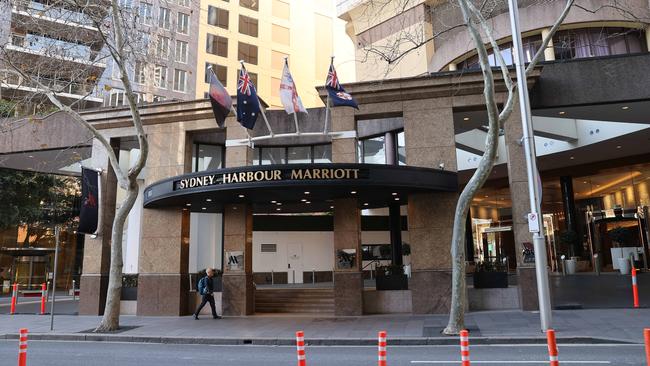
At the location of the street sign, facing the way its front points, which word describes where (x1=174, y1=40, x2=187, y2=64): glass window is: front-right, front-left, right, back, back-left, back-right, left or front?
back-right

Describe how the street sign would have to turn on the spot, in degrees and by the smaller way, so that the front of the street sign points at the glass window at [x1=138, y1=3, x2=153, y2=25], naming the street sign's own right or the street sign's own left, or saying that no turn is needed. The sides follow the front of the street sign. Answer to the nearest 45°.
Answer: approximately 90° to the street sign's own right

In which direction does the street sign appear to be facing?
toward the camera

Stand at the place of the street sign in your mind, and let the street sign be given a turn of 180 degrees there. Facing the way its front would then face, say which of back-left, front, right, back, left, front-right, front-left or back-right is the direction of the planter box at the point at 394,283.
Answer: front-left

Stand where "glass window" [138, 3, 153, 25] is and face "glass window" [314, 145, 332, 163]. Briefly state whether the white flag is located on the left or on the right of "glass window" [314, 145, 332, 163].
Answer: right

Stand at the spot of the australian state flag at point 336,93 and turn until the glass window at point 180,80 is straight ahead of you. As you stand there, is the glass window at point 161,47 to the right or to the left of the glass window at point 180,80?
left

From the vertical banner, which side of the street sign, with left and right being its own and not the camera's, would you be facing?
right

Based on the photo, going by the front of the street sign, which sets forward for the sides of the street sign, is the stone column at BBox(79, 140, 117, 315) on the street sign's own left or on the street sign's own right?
on the street sign's own right

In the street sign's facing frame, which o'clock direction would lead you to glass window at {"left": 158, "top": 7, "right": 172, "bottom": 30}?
The glass window is roughly at 4 o'clock from the street sign.
